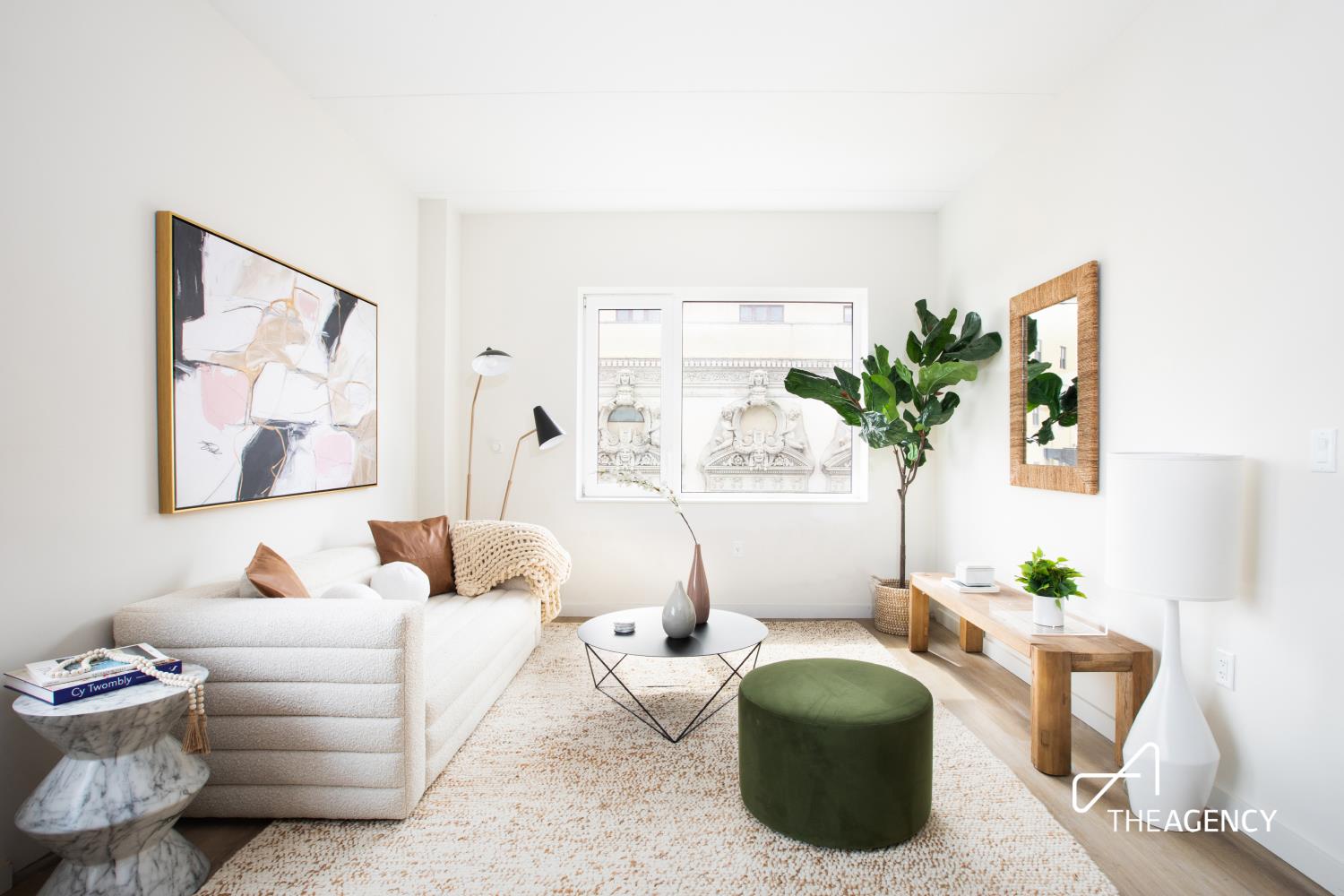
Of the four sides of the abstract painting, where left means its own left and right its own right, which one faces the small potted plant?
front

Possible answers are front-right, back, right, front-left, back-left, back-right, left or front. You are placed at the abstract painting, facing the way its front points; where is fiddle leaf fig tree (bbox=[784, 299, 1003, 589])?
front-left

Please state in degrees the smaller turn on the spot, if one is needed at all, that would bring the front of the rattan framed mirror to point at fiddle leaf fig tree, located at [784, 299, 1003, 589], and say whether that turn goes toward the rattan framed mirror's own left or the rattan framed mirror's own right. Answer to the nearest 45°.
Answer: approximately 90° to the rattan framed mirror's own right

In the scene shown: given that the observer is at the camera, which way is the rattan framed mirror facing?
facing the viewer and to the left of the viewer

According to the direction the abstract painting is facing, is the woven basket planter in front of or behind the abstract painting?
in front

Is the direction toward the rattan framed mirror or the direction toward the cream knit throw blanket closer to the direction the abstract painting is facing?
the rattan framed mirror

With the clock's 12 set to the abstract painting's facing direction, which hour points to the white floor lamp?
The white floor lamp is roughly at 12 o'clock from the abstract painting.

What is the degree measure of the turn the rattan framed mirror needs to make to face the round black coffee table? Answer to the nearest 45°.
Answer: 0° — it already faces it

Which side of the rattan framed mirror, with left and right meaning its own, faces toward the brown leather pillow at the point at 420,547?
front

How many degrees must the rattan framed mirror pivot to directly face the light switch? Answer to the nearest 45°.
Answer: approximately 90° to its left

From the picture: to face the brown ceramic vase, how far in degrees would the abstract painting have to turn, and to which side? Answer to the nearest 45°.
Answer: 0° — it already faces it

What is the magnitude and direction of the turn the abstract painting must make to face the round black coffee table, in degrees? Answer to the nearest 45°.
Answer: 0° — it already faces it

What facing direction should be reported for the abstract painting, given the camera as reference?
facing the viewer and to the right of the viewer

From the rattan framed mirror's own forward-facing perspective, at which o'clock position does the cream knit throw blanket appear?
The cream knit throw blanket is roughly at 1 o'clock from the rattan framed mirror.

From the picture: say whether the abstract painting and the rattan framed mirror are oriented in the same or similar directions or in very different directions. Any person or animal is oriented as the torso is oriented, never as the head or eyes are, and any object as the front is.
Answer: very different directions

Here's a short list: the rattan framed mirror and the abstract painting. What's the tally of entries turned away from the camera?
0
